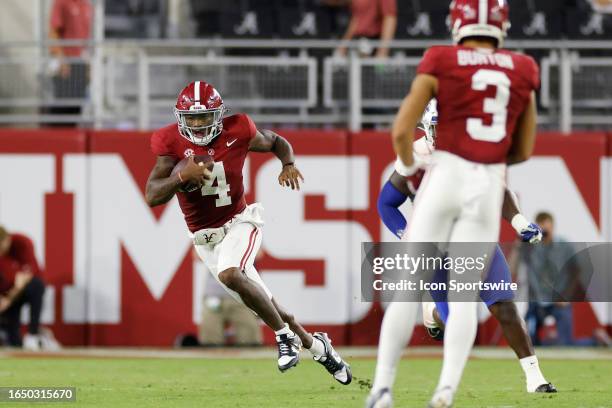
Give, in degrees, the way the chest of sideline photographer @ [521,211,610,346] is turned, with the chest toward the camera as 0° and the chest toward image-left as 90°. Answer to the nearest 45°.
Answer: approximately 45°

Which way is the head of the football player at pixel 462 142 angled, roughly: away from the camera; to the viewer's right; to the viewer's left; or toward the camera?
away from the camera

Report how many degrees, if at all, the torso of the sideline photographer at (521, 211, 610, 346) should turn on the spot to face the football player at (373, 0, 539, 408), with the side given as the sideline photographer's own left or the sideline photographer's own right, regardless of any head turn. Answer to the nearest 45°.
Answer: approximately 45° to the sideline photographer's own left

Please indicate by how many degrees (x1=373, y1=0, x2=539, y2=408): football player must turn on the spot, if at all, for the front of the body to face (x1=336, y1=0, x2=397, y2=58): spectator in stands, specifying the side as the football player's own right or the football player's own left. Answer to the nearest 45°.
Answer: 0° — they already face them

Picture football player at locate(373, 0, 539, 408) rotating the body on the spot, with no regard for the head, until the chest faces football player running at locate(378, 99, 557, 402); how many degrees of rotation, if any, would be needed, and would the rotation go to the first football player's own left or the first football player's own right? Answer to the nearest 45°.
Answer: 0° — they already face them

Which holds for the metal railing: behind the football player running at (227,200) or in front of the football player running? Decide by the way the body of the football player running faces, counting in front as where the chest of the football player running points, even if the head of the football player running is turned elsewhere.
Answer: behind

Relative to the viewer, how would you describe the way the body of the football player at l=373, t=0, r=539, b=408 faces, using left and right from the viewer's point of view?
facing away from the viewer

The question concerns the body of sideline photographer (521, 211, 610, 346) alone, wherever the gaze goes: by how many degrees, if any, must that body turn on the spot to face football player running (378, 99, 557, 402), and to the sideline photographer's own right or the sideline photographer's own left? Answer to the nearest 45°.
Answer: approximately 45° to the sideline photographer's own left
